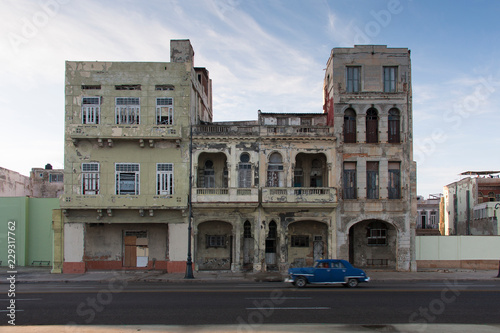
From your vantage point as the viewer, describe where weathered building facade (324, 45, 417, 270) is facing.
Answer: facing the viewer

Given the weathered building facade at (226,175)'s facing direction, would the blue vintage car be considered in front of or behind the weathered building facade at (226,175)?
in front

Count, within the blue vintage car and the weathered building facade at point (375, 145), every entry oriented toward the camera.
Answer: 1

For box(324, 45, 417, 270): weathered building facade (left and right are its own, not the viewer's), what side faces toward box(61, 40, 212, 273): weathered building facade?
right

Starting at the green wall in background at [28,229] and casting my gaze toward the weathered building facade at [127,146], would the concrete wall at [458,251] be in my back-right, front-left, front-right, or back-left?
front-left

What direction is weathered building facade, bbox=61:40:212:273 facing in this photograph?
toward the camera

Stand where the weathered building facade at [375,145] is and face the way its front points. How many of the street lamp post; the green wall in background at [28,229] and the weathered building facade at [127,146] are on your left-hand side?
0

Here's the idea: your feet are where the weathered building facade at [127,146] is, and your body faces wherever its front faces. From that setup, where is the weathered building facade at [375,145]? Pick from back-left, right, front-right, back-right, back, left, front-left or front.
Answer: left
